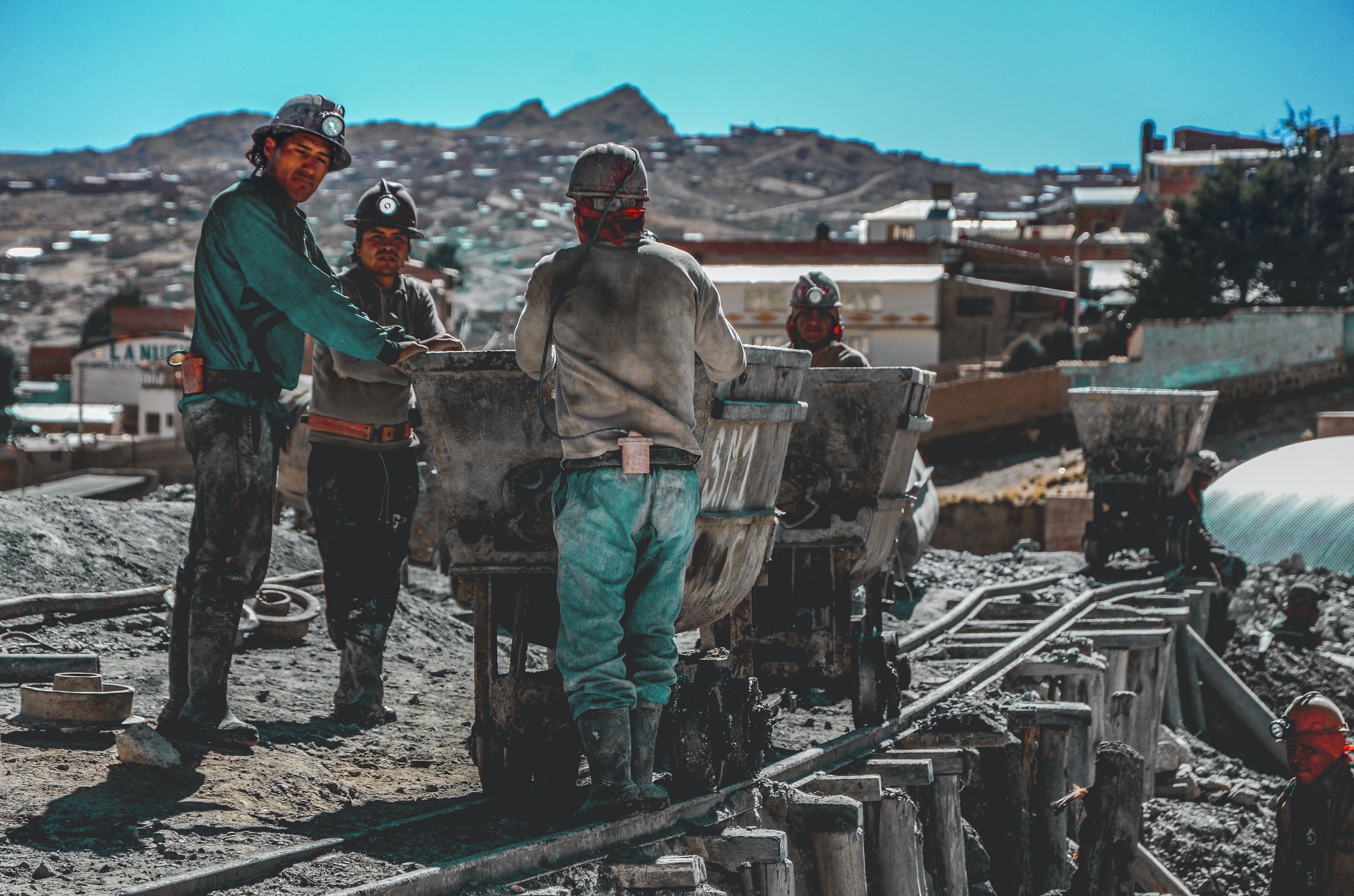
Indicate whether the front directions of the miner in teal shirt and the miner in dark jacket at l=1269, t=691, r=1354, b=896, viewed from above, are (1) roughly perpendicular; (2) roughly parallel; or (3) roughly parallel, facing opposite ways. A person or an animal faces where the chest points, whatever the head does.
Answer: roughly parallel, facing opposite ways

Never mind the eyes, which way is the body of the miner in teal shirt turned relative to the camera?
to the viewer's right

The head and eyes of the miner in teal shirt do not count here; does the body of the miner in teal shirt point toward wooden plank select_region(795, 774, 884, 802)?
yes

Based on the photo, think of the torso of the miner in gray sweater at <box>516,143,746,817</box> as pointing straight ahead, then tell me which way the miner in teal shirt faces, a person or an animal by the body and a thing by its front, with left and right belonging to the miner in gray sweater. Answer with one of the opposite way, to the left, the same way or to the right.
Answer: to the right

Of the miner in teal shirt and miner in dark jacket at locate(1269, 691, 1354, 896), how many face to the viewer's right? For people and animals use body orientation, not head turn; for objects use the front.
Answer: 1

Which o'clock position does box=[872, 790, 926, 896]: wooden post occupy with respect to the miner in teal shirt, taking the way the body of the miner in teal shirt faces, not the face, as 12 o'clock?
The wooden post is roughly at 12 o'clock from the miner in teal shirt.

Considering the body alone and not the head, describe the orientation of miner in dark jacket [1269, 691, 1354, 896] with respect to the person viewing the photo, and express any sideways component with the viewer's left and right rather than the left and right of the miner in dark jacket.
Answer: facing the viewer and to the left of the viewer

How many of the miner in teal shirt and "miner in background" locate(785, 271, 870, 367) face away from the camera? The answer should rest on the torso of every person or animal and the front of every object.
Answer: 0

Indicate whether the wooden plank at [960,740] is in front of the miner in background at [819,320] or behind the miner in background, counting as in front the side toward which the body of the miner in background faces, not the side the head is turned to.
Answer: in front

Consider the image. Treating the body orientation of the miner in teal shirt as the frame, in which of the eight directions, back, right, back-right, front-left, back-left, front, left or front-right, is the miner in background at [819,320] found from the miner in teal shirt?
front-left

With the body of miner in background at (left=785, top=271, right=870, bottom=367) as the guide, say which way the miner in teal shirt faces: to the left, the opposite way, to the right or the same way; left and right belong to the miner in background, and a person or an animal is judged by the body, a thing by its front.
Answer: to the left

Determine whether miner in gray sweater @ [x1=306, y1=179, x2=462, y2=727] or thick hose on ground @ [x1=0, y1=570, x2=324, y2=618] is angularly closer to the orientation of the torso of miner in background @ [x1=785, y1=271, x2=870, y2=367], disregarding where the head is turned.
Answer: the miner in gray sweater

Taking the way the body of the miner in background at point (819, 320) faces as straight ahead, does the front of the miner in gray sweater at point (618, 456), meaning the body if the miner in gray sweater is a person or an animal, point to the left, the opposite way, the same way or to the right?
the opposite way

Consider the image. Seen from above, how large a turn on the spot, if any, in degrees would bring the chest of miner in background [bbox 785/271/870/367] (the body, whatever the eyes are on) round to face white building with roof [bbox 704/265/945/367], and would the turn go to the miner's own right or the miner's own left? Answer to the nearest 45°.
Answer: approximately 180°

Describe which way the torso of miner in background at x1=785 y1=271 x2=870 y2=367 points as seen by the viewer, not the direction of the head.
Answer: toward the camera

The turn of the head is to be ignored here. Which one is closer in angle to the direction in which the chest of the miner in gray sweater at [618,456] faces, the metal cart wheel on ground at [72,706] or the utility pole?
the utility pole

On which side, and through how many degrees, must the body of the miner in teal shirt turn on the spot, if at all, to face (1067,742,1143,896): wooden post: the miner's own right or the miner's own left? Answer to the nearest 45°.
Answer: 0° — they already face it

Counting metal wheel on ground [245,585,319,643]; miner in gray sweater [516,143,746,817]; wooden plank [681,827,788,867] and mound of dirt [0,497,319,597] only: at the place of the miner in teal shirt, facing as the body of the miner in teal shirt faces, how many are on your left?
2

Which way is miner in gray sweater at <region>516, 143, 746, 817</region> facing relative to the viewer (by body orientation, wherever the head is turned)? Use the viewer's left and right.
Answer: facing away from the viewer
